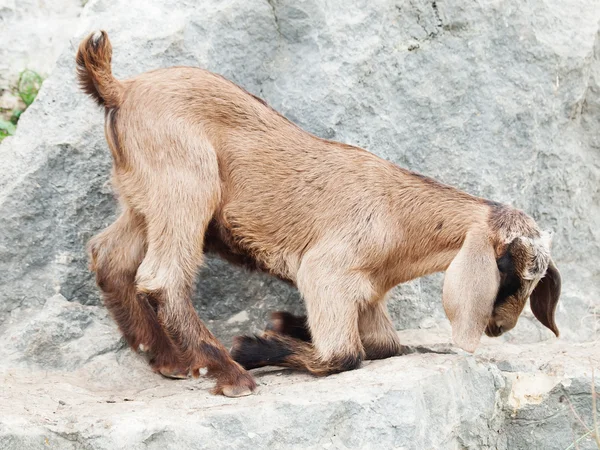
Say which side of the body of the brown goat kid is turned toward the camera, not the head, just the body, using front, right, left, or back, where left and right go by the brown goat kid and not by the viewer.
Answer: right

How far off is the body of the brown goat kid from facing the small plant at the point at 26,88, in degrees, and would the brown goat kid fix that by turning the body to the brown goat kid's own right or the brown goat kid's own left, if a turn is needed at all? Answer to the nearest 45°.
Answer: approximately 135° to the brown goat kid's own left
